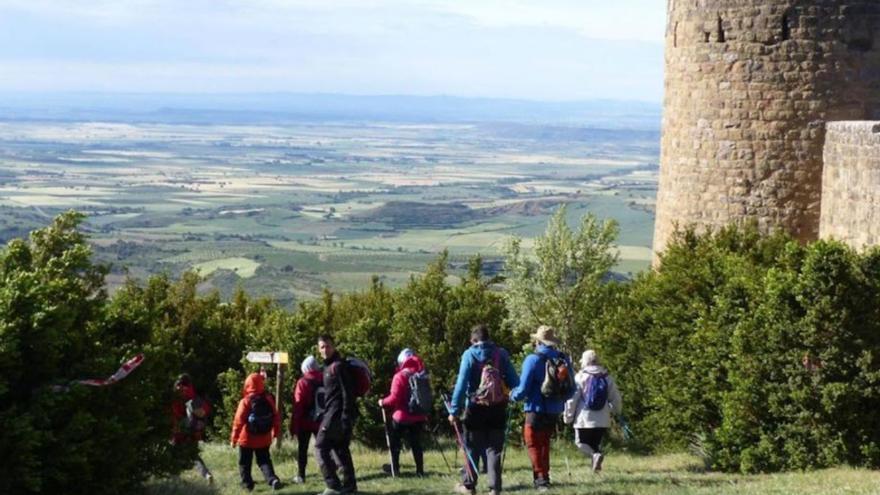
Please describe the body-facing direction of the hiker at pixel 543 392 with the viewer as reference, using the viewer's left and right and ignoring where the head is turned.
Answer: facing away from the viewer and to the left of the viewer

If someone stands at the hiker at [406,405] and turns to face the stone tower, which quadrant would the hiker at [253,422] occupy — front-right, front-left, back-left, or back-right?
back-left

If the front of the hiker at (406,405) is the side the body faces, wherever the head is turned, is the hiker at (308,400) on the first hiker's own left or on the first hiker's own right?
on the first hiker's own left

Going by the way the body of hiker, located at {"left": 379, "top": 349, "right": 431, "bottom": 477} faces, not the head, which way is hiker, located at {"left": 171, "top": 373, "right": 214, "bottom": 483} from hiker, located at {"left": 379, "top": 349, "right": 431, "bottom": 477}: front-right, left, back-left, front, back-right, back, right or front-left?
front-left

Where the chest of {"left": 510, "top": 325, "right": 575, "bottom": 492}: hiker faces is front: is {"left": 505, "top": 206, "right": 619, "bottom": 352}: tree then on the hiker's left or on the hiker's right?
on the hiker's right

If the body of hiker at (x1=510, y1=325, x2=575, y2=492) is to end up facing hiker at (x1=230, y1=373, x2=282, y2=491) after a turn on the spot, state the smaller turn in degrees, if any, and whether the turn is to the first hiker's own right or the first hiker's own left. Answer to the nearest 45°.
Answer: approximately 45° to the first hiker's own left

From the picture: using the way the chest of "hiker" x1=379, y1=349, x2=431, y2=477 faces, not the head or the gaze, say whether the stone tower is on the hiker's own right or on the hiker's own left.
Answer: on the hiker's own right

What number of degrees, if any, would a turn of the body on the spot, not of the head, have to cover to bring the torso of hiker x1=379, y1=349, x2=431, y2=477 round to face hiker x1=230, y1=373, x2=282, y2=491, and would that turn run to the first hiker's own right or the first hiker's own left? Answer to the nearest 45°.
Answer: approximately 45° to the first hiker's own left

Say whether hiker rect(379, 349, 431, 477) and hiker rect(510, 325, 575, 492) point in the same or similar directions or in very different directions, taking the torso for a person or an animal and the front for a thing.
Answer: same or similar directions

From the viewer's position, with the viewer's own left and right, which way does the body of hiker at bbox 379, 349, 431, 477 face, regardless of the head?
facing away from the viewer and to the left of the viewer

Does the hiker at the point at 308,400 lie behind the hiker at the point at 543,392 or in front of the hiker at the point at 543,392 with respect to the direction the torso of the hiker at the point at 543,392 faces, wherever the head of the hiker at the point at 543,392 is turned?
in front

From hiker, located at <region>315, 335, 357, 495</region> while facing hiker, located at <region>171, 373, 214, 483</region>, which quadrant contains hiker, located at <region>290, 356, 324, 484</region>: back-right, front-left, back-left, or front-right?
front-right

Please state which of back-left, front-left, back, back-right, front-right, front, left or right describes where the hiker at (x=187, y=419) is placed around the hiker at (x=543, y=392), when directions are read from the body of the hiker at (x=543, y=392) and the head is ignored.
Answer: front-left

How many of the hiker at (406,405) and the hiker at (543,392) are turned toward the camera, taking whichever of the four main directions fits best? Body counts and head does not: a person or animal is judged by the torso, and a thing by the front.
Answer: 0
